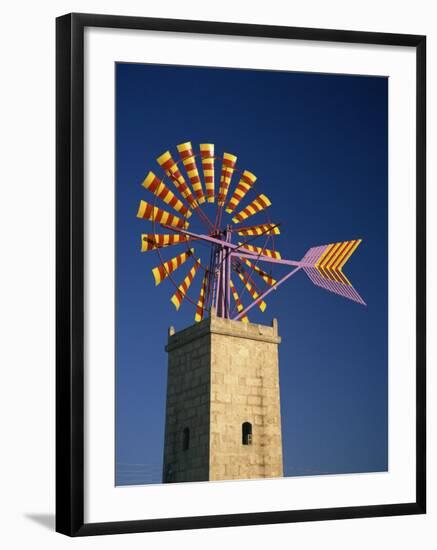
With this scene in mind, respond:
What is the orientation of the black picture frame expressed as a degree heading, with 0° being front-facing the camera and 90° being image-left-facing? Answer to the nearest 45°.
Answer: approximately 315°
